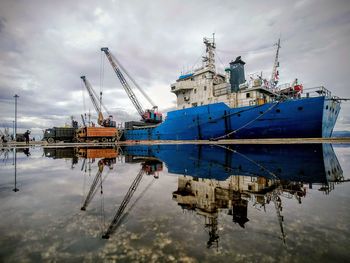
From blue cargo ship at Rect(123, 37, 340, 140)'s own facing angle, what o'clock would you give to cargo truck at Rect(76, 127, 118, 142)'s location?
The cargo truck is roughly at 11 o'clock from the blue cargo ship.

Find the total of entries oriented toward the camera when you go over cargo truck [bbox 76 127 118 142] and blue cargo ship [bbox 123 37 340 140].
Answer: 0

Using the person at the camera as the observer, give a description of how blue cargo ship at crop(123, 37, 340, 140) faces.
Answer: facing away from the viewer and to the left of the viewer
